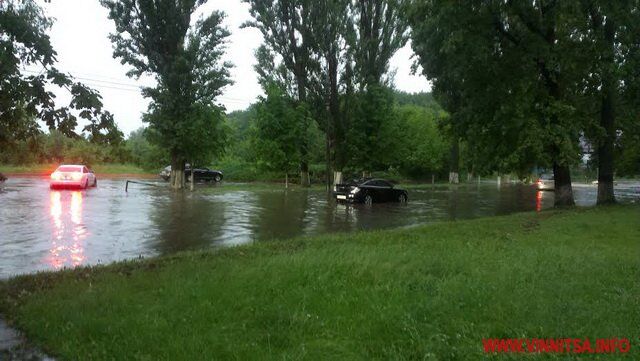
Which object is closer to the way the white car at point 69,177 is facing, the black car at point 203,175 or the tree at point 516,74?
the black car

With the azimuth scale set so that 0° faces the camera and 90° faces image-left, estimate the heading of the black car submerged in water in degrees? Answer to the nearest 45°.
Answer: approximately 45°

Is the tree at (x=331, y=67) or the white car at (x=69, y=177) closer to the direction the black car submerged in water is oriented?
the white car

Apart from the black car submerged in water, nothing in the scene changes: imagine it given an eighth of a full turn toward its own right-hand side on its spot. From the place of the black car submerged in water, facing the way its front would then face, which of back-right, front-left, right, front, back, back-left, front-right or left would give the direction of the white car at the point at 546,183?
back-right

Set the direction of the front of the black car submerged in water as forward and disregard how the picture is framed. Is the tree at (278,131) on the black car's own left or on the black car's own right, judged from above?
on the black car's own right

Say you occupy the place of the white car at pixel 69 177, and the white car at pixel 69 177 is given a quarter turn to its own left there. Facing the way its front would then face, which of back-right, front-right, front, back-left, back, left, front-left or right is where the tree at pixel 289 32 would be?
back-right

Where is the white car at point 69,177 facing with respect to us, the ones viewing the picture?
facing away from the viewer and to the right of the viewer

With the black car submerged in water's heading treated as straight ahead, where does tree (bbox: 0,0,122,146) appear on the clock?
The tree is roughly at 11 o'clock from the black car submerged in water.
